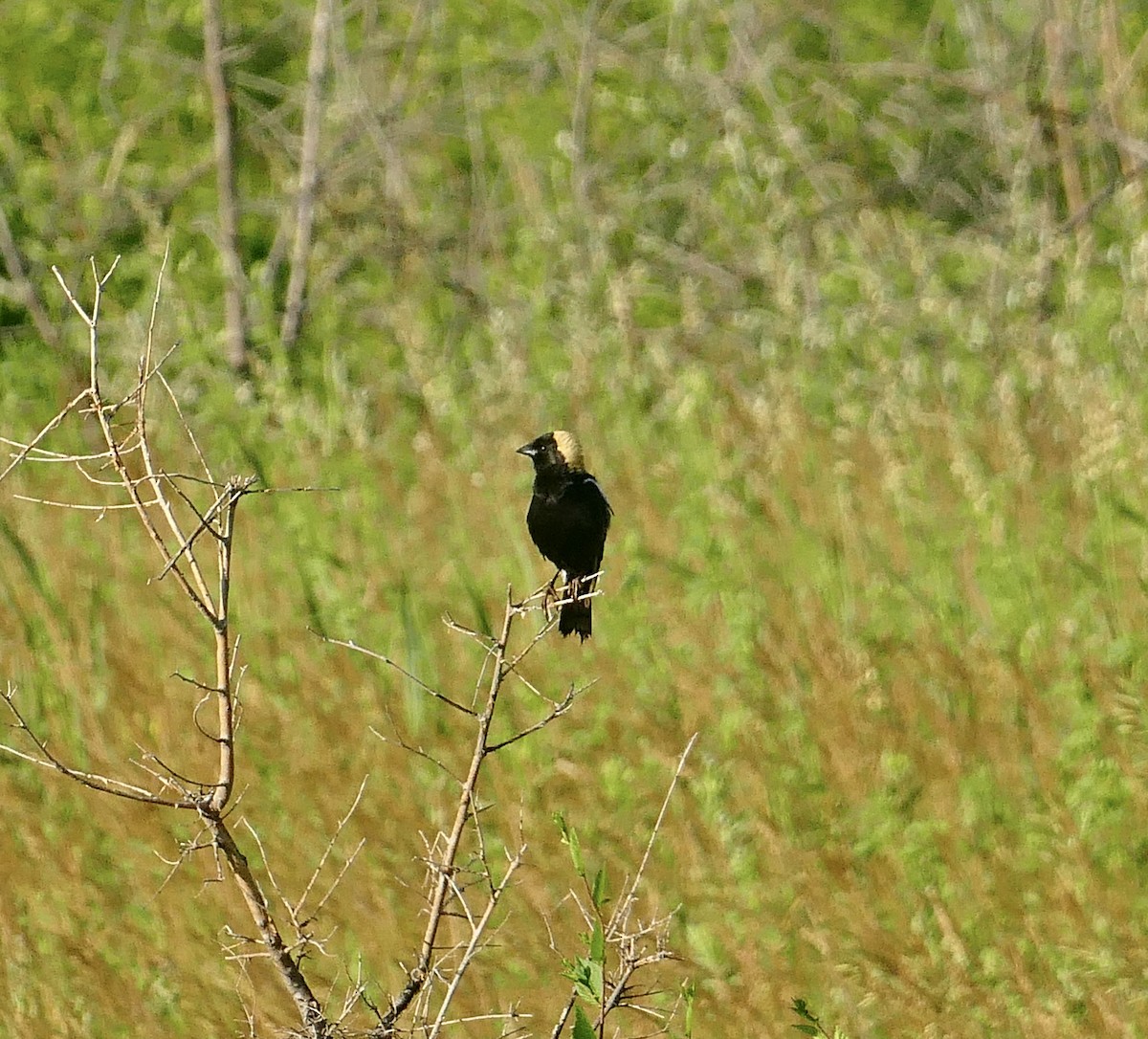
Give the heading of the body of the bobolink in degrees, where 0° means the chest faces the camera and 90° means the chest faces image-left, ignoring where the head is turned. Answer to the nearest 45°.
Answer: approximately 45°
